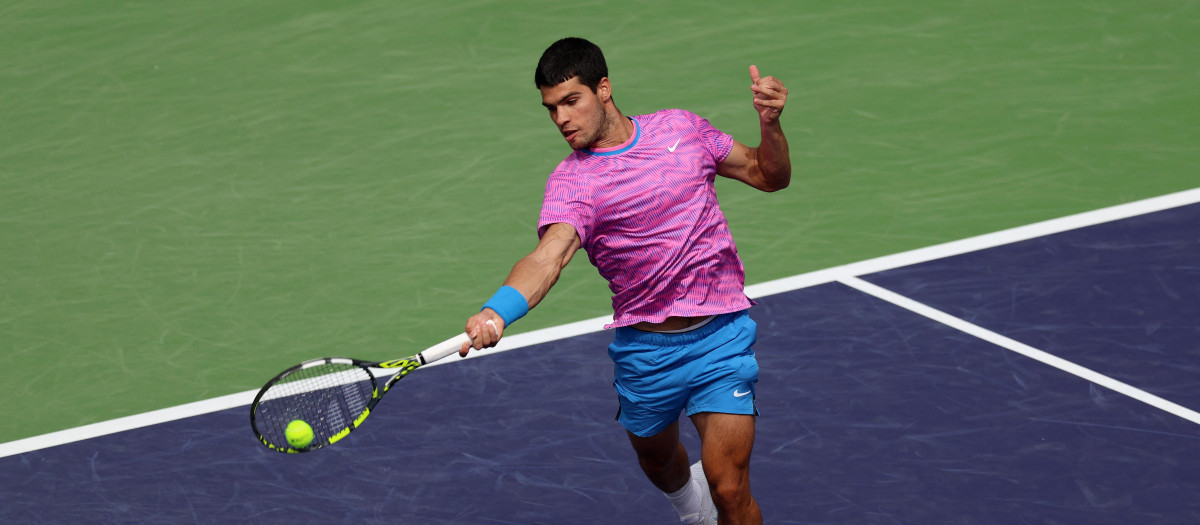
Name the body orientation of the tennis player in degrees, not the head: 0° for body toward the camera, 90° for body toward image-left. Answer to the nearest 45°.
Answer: approximately 45°

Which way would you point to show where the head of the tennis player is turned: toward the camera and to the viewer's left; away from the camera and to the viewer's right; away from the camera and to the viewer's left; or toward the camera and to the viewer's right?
toward the camera and to the viewer's left

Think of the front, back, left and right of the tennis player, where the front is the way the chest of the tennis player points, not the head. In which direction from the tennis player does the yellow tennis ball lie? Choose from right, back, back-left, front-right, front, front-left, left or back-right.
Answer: front-right
